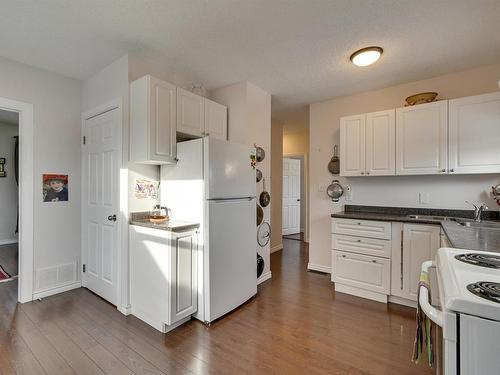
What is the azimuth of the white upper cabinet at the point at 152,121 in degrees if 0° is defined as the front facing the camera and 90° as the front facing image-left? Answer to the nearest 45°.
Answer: approximately 315°

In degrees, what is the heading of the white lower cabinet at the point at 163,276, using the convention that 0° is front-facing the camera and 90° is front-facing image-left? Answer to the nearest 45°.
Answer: approximately 315°

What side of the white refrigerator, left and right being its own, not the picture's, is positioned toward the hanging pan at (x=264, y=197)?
left

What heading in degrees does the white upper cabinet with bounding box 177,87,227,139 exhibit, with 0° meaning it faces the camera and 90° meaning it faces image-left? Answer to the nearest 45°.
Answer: approximately 315°

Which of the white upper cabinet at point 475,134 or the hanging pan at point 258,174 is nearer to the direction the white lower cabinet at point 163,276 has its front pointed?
the white upper cabinet
